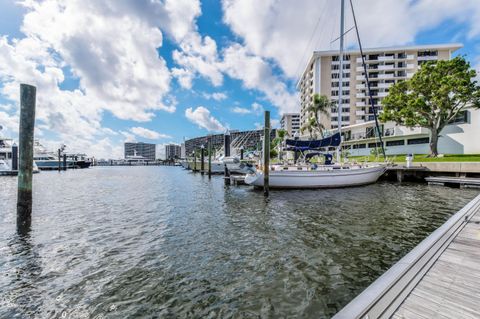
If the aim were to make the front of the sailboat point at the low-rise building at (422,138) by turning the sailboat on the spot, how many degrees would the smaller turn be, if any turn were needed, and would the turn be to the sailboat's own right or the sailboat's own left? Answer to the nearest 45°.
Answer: approximately 45° to the sailboat's own left

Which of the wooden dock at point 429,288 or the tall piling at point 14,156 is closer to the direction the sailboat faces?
the wooden dock

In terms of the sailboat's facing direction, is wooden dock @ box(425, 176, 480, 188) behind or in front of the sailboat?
in front

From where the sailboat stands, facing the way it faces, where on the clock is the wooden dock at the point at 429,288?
The wooden dock is roughly at 3 o'clock from the sailboat.

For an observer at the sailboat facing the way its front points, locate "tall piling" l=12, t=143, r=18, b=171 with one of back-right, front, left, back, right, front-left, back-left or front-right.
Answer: back

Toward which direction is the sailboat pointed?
to the viewer's right
